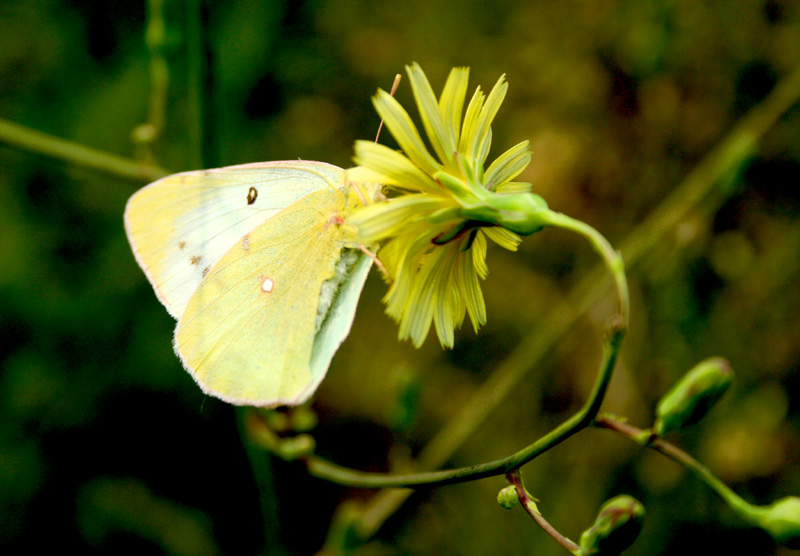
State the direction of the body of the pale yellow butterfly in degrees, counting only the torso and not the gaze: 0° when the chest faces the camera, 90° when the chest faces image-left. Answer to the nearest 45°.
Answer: approximately 270°

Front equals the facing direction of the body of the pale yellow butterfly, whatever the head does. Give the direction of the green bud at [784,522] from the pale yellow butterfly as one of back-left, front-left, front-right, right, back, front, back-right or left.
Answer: front-right

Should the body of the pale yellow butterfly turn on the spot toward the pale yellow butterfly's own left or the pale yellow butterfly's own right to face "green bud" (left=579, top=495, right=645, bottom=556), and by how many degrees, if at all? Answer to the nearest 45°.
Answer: approximately 45° to the pale yellow butterfly's own right

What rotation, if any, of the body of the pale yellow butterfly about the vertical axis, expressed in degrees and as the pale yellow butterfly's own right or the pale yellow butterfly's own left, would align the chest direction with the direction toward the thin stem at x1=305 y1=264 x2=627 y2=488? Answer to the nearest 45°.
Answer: approximately 45° to the pale yellow butterfly's own right
